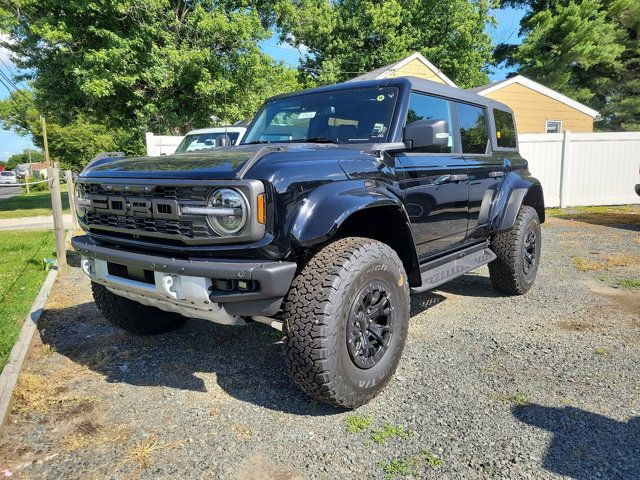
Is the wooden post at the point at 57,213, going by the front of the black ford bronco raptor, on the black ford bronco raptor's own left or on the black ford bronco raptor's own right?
on the black ford bronco raptor's own right

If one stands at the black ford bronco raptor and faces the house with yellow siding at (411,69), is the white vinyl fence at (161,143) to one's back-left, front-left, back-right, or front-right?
front-left

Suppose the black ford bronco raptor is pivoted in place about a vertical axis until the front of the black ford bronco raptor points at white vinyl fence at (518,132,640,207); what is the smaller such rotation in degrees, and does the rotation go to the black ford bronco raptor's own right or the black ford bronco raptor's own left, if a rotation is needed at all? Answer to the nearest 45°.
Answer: approximately 180°

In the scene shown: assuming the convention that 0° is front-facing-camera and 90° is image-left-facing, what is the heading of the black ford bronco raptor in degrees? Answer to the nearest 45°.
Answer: approximately 45°

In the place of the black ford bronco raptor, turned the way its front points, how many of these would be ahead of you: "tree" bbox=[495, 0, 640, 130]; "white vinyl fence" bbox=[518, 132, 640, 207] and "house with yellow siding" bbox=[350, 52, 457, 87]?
0

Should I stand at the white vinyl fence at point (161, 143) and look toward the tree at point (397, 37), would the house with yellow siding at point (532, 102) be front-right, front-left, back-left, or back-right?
front-right

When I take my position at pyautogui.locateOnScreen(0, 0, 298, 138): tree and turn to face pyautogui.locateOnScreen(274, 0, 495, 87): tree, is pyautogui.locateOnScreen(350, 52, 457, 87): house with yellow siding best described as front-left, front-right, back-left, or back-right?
front-right

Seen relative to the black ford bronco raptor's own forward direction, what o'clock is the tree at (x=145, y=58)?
The tree is roughly at 4 o'clock from the black ford bronco raptor.

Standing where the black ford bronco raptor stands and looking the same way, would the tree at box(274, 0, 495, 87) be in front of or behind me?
behind
